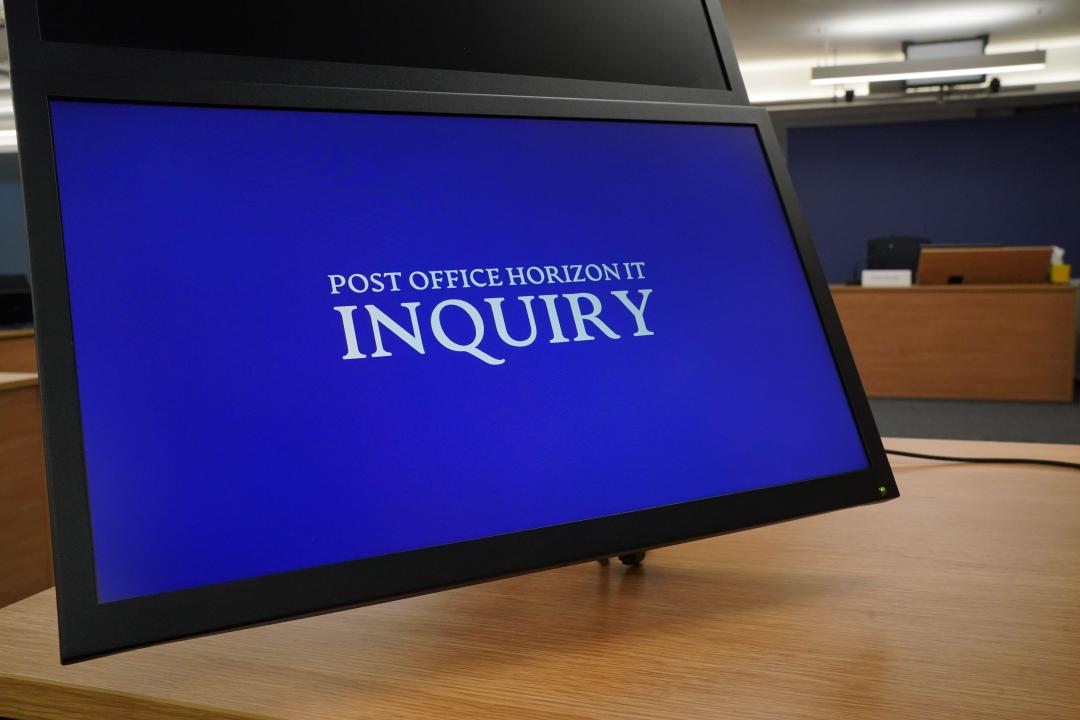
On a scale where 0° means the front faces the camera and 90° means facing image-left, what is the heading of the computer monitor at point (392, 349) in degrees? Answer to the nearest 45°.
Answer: approximately 315°

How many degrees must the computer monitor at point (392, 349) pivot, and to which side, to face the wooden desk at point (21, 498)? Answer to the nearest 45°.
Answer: approximately 180°

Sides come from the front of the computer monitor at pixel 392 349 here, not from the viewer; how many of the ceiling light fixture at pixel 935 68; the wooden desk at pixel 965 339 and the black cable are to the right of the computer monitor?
0

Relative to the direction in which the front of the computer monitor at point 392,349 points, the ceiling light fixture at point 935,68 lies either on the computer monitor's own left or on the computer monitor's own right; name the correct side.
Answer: on the computer monitor's own left

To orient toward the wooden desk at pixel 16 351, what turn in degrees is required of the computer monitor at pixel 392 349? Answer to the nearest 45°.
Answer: approximately 180°

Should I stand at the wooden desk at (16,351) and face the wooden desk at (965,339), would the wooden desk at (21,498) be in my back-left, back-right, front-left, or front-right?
front-right

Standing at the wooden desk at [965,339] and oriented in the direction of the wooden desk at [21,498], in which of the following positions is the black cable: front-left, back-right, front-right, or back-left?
front-left

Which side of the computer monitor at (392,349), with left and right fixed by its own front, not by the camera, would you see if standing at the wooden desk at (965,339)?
left
